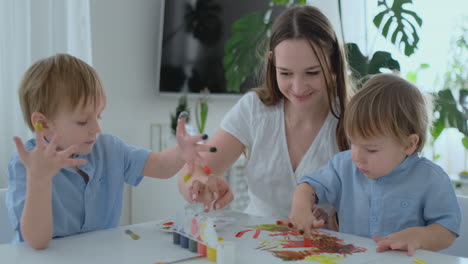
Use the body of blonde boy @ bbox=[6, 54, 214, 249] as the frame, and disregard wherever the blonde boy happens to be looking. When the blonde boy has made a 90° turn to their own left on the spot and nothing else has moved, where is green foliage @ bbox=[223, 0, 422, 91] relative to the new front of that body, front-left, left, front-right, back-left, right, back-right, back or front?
front

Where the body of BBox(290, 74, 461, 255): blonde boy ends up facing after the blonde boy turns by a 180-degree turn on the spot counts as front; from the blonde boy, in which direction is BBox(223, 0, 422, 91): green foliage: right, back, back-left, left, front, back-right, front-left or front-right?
front-left

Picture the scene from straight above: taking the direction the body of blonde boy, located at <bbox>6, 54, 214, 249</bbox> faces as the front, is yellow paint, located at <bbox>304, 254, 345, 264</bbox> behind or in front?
in front

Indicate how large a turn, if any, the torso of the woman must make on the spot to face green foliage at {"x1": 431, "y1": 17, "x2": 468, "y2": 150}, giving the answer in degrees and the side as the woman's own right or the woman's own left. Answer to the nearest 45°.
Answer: approximately 135° to the woman's own left

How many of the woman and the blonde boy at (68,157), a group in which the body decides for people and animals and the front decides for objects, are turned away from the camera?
0

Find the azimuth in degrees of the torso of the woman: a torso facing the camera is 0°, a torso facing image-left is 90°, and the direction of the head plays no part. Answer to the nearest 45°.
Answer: approximately 0°

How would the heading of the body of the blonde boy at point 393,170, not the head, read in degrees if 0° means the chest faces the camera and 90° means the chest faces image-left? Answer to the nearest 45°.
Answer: approximately 45°

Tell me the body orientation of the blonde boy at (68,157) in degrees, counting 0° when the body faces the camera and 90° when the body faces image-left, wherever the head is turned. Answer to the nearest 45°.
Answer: approximately 315°

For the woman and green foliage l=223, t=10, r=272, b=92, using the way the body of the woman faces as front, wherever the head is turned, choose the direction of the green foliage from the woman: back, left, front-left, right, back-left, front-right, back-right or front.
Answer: back

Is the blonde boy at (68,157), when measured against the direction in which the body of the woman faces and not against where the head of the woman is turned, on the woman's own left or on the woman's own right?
on the woman's own right
